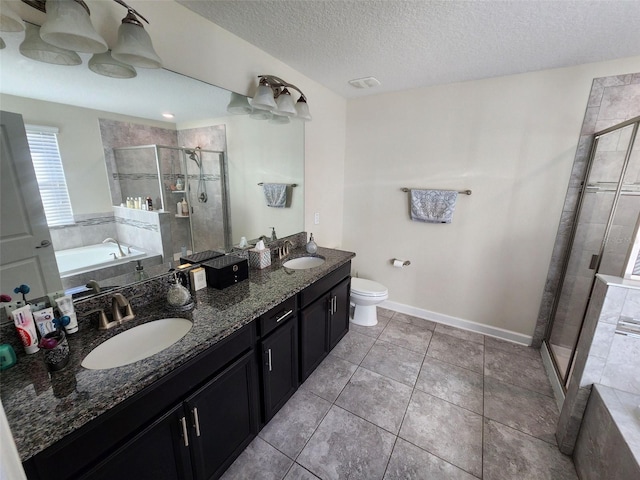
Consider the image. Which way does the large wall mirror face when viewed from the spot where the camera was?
facing the viewer and to the right of the viewer

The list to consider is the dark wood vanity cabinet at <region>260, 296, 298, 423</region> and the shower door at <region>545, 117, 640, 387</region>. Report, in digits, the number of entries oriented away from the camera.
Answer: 0

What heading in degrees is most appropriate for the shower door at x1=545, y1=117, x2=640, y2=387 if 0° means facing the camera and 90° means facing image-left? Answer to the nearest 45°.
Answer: approximately 45°

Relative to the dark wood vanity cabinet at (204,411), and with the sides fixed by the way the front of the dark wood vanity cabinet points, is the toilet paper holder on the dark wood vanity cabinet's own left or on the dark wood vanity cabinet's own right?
on the dark wood vanity cabinet's own left

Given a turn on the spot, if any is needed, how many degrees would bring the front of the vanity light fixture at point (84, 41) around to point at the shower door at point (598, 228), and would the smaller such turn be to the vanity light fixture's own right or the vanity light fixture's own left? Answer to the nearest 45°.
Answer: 0° — it already faces it

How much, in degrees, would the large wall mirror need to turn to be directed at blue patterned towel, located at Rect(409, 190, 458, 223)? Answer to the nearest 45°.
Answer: approximately 45° to its left

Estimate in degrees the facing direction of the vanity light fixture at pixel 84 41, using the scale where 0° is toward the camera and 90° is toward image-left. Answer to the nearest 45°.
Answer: approximately 315°

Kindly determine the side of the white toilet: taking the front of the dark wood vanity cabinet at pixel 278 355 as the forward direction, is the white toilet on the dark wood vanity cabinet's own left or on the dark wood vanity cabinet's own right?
on the dark wood vanity cabinet's own left

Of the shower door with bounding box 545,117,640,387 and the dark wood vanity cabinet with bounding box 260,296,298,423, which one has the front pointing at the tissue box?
the shower door

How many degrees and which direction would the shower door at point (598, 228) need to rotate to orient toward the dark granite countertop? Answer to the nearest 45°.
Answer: approximately 45° to its left
